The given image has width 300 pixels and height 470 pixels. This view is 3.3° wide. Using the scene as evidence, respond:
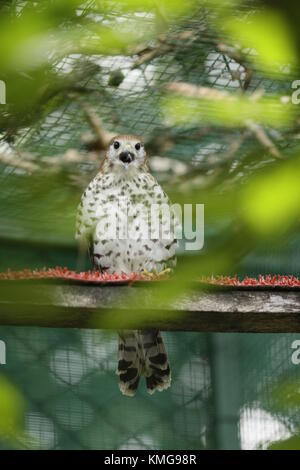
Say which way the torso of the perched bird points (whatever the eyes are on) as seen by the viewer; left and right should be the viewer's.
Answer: facing the viewer
